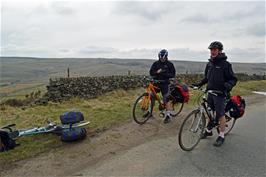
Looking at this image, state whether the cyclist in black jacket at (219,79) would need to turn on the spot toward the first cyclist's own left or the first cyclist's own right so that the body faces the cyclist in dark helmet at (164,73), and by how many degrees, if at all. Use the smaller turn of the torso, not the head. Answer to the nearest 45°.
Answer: approximately 90° to the first cyclist's own right

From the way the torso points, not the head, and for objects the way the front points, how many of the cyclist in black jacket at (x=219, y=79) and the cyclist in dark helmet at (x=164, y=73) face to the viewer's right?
0

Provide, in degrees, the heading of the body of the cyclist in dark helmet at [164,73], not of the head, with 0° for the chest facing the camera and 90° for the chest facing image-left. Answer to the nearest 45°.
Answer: approximately 0°

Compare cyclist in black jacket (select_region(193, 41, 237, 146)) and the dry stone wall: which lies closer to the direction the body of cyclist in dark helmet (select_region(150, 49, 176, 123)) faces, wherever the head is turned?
the cyclist in black jacket

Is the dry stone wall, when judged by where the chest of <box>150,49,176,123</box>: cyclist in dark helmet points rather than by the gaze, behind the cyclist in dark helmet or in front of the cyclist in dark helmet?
behind

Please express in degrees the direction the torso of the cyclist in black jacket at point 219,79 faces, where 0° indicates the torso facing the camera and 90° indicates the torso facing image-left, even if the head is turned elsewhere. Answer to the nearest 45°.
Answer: approximately 45°

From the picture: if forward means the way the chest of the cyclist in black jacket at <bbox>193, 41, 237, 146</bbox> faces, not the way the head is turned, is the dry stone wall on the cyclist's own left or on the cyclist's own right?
on the cyclist's own right
